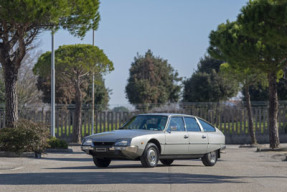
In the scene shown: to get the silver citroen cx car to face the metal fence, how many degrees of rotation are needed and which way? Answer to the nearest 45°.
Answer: approximately 135° to its right

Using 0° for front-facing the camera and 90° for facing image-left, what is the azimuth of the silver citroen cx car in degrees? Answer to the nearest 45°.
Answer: approximately 45°

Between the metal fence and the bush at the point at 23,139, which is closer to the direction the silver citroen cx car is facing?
the bush

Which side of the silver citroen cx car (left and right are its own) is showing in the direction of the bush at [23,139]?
right
